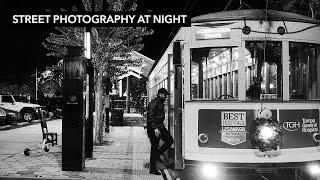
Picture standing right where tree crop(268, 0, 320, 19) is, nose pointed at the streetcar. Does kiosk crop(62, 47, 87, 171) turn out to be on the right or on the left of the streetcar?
right

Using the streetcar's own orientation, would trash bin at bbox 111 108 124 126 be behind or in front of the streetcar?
behind

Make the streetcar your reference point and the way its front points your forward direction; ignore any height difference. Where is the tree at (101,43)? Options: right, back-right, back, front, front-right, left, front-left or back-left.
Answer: back-right
